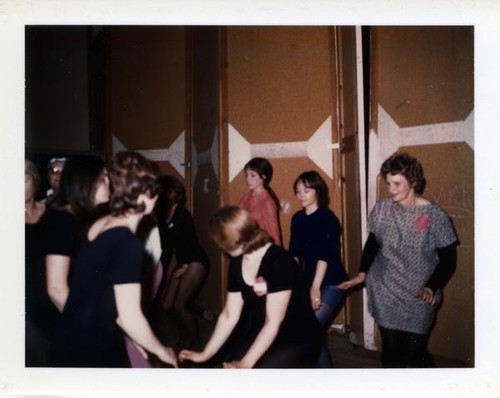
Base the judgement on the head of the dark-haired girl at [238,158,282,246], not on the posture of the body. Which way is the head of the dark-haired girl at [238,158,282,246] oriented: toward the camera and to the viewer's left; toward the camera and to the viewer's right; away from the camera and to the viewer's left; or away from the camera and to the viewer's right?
toward the camera and to the viewer's left

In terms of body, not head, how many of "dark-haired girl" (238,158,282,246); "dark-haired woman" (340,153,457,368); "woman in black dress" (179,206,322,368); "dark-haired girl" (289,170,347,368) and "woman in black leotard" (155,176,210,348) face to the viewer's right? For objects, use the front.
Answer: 0

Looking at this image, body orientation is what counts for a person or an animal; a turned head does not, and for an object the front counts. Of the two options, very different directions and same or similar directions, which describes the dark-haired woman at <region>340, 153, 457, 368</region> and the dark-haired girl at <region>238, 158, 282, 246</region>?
same or similar directions

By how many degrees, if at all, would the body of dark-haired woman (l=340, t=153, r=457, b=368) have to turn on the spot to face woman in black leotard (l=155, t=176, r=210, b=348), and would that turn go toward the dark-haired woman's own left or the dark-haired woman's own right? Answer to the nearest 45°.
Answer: approximately 45° to the dark-haired woman's own right

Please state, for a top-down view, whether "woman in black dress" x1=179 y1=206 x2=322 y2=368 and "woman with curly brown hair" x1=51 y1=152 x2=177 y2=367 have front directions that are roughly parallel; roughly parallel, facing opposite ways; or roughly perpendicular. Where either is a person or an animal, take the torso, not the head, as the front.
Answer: roughly parallel, facing opposite ways

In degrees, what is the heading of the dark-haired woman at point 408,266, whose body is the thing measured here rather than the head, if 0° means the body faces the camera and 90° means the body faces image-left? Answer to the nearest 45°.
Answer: approximately 45°

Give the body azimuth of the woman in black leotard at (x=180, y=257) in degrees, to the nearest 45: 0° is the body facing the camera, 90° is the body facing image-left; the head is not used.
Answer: approximately 45°

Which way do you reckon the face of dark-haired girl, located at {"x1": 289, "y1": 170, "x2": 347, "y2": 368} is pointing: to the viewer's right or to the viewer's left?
to the viewer's left

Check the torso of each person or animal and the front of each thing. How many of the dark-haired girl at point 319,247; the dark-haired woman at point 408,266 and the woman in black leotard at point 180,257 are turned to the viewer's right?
0

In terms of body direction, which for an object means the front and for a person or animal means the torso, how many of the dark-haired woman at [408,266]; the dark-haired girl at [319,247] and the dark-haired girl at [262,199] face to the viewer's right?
0

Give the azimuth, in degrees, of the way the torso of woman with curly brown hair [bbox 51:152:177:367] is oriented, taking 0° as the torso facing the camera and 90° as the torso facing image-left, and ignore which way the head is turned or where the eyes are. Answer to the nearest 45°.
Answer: approximately 225°
